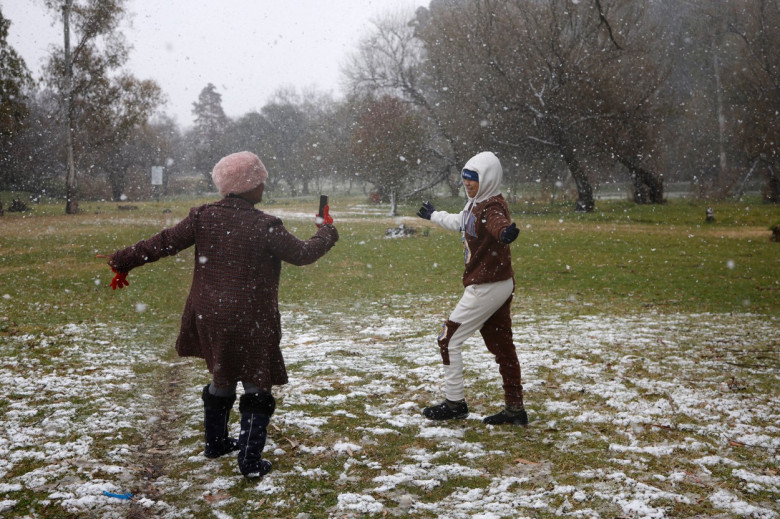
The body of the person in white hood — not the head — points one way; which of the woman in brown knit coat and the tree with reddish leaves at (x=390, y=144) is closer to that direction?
the woman in brown knit coat

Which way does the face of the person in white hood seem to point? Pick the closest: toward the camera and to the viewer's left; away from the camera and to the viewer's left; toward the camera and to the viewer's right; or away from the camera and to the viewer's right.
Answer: toward the camera and to the viewer's left

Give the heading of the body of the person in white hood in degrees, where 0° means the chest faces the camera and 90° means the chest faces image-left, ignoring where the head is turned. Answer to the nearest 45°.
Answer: approximately 90°

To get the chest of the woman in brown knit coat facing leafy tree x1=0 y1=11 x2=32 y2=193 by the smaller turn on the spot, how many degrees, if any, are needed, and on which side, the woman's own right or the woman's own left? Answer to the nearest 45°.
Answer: approximately 45° to the woman's own left

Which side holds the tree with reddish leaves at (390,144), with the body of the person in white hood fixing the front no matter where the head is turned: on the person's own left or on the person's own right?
on the person's own right

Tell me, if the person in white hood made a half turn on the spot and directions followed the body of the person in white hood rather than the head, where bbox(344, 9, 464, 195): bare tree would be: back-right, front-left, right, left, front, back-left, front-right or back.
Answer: left

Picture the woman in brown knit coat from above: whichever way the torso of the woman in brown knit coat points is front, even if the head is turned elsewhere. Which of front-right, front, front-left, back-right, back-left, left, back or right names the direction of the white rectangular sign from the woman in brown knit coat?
front-left

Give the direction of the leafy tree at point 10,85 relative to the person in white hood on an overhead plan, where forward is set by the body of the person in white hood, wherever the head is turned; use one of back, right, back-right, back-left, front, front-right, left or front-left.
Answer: front-right

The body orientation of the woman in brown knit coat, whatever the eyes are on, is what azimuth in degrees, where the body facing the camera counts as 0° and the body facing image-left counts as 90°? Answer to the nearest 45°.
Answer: approximately 225°
